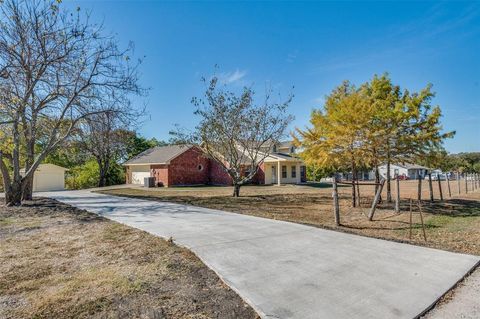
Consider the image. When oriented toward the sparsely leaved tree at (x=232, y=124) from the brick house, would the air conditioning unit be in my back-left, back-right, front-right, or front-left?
front-right

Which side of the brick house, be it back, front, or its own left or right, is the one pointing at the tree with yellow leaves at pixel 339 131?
front

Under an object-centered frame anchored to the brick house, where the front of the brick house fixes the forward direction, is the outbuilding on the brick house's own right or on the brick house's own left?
on the brick house's own right

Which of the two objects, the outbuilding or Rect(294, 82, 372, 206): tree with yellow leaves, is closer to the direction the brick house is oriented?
the tree with yellow leaves

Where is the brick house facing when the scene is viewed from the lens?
facing the viewer and to the right of the viewer

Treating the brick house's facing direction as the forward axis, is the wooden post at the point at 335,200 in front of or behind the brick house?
in front

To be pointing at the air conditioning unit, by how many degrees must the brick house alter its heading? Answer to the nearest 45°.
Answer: approximately 90° to its right

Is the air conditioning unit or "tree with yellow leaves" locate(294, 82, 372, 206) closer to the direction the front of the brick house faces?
the tree with yellow leaves

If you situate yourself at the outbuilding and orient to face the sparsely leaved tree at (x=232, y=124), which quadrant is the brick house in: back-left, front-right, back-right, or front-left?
front-left

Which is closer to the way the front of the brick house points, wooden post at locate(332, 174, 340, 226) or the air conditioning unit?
the wooden post

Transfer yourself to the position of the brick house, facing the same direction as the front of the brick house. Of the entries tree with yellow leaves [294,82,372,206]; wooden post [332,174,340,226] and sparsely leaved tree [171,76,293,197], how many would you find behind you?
0

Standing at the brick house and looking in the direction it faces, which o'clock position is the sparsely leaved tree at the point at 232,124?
The sparsely leaved tree is roughly at 1 o'clock from the brick house.

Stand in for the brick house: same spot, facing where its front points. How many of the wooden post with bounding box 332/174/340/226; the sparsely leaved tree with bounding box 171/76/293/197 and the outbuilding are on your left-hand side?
0
